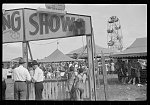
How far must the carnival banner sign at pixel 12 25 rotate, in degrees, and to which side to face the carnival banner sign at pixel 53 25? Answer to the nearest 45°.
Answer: approximately 90° to its left

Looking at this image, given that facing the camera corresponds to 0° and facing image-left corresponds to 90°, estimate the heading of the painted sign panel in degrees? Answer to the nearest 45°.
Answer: approximately 0°

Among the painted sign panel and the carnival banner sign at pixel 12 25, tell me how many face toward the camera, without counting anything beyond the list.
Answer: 2

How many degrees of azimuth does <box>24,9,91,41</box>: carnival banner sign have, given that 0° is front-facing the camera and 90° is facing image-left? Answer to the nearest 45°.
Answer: approximately 315°

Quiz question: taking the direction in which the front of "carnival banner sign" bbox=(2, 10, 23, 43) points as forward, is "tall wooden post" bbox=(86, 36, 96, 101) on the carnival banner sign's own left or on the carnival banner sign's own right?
on the carnival banner sign's own left

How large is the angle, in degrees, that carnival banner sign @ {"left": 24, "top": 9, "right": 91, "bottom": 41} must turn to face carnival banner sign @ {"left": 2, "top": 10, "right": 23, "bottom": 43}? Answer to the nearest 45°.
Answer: approximately 135° to its right
